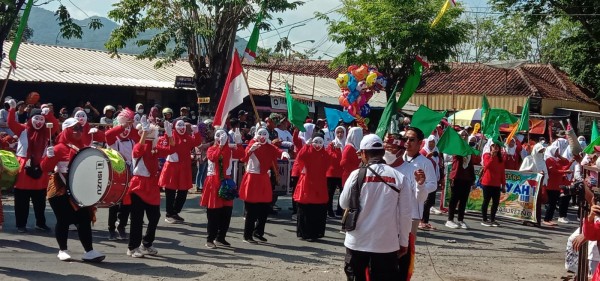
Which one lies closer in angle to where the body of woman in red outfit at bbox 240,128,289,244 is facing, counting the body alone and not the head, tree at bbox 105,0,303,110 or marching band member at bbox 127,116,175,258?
the marching band member

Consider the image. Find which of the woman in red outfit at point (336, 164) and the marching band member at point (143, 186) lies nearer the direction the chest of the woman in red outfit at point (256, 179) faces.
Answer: the marching band member

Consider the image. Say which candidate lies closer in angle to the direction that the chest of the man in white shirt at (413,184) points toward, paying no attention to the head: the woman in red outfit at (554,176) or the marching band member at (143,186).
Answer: the marching band member

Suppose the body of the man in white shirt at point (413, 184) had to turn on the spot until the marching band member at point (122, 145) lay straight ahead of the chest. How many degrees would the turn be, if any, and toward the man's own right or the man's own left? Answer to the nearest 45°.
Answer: approximately 90° to the man's own right

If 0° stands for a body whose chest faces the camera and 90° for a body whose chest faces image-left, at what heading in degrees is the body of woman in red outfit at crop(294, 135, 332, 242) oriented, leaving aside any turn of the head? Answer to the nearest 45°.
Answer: approximately 0°

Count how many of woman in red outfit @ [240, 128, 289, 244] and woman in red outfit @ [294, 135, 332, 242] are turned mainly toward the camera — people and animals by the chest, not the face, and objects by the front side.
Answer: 2

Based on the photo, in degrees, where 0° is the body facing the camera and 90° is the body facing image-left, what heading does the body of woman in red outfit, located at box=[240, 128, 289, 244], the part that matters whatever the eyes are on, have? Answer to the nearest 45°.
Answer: approximately 0°

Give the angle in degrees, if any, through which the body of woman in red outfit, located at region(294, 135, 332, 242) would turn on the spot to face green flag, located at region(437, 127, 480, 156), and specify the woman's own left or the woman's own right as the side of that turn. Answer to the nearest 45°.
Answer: approximately 135° to the woman's own left

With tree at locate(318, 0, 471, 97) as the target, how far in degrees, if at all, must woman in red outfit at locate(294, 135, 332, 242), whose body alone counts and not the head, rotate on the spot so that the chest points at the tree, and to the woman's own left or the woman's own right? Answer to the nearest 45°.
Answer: approximately 180°

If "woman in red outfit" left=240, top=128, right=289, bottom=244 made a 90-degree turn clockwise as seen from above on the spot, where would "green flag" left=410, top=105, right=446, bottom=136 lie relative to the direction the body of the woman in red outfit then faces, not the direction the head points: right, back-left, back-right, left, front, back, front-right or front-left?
back

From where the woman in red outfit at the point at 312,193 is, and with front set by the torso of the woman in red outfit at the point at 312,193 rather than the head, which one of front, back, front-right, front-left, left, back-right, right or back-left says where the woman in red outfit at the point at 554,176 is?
back-left

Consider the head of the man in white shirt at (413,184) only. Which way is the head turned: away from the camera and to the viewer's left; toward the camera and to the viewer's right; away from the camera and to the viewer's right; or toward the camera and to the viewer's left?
toward the camera and to the viewer's left

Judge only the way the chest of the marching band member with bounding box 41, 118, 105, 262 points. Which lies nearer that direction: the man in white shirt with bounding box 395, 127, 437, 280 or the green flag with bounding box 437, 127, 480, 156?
the man in white shirt

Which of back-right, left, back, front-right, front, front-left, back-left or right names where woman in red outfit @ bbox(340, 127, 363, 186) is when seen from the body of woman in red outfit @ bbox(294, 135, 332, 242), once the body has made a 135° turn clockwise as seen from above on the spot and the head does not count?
right
